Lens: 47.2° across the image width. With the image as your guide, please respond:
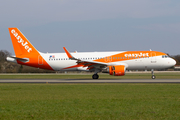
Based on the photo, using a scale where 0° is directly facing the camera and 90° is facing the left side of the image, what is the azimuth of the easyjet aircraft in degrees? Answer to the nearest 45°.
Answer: approximately 270°
